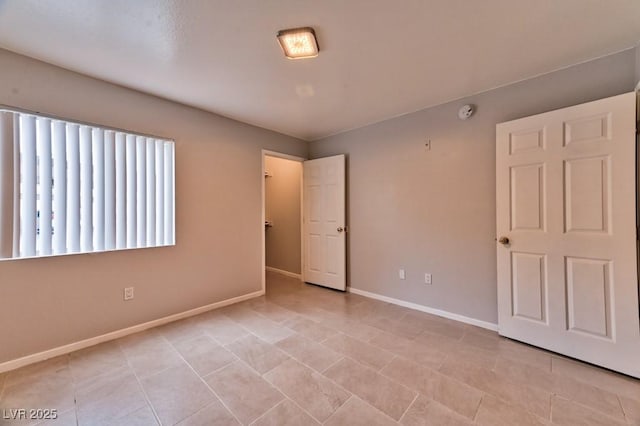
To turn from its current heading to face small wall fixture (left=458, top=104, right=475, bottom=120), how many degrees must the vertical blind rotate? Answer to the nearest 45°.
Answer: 0° — it already faces it

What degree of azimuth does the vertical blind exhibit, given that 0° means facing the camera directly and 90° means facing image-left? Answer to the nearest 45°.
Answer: approximately 315°

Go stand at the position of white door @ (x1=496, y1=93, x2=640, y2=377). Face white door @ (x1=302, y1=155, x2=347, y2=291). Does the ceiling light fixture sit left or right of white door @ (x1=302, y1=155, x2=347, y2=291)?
left

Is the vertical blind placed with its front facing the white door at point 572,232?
yes

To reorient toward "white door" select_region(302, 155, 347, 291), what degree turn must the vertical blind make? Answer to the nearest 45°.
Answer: approximately 45° to its left

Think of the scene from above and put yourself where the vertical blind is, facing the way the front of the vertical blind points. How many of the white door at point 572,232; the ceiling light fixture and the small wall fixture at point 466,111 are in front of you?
3
